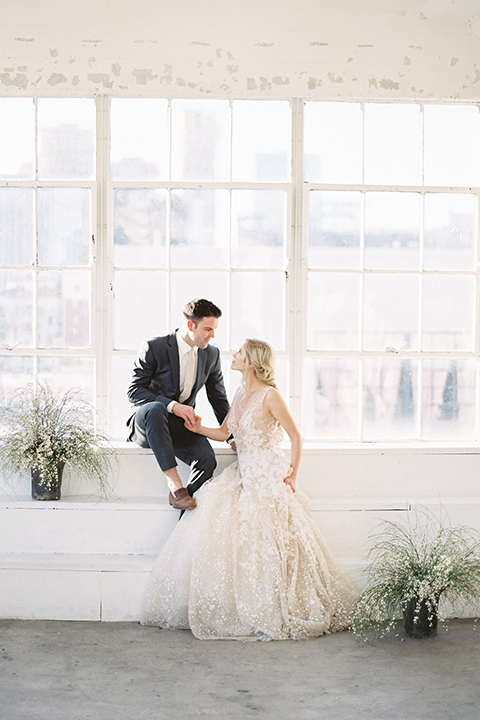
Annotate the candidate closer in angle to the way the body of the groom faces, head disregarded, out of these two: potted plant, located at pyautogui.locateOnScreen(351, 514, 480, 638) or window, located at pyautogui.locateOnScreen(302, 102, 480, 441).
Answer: the potted plant

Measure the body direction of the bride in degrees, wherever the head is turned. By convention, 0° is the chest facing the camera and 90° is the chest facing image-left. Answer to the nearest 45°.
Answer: approximately 45°

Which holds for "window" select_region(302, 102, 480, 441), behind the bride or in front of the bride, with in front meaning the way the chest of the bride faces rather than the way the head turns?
behind

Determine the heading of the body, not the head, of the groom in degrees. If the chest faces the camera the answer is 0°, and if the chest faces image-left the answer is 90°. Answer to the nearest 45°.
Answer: approximately 315°
